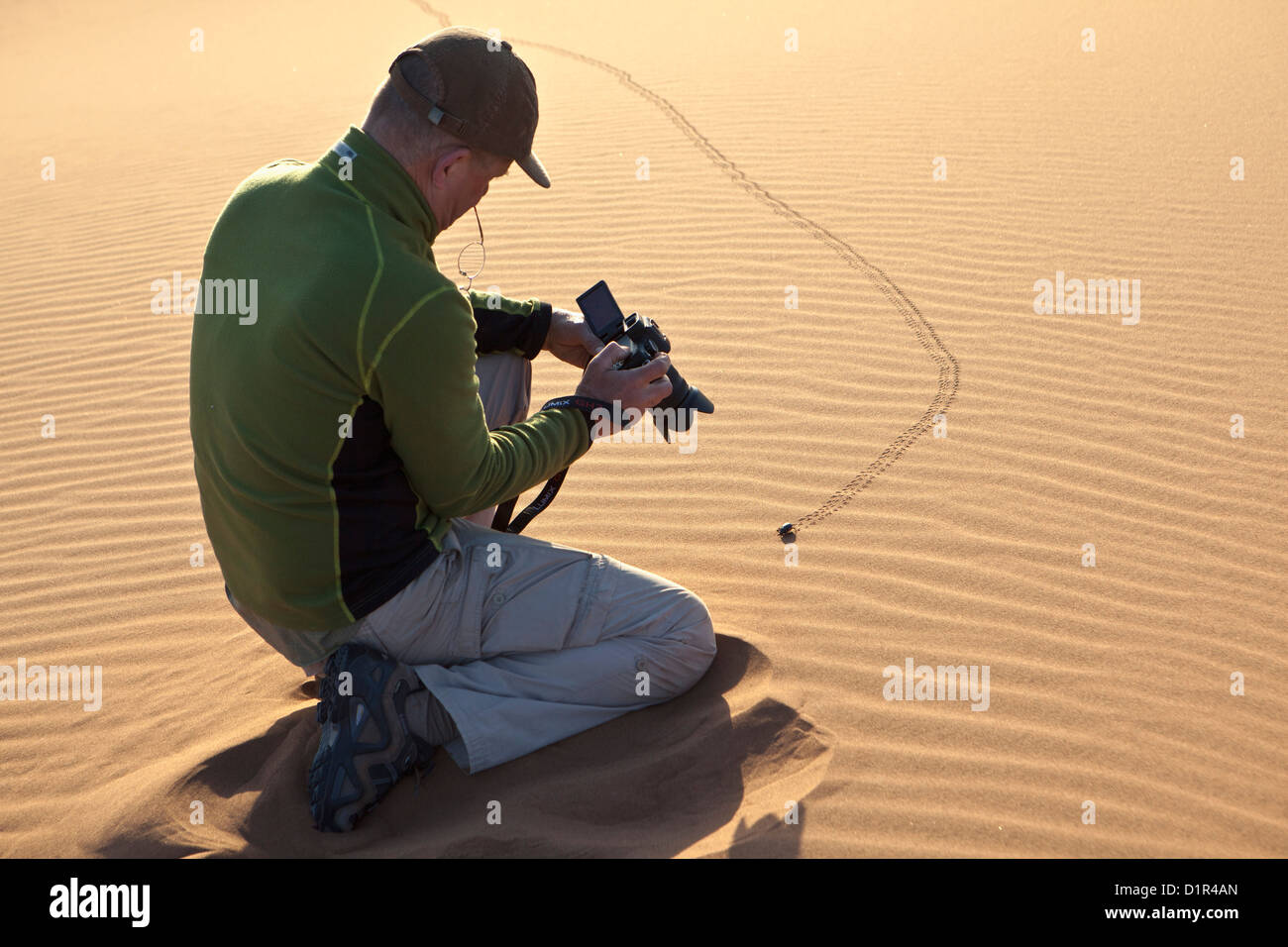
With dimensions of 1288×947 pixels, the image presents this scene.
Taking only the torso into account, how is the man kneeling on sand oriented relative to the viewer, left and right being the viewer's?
facing away from the viewer and to the right of the viewer

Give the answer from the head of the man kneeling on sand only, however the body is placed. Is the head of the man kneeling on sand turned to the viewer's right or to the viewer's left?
to the viewer's right
